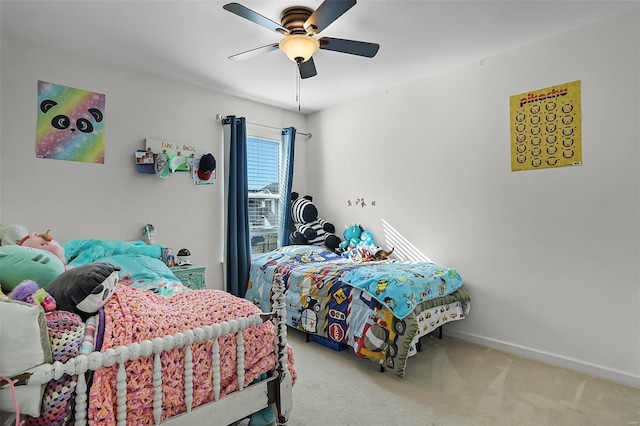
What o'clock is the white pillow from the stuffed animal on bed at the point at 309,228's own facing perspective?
The white pillow is roughly at 2 o'clock from the stuffed animal on bed.

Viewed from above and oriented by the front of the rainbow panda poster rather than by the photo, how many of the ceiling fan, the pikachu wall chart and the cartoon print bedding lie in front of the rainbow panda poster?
3

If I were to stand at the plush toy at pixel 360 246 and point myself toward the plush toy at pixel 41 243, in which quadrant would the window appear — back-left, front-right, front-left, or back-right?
front-right

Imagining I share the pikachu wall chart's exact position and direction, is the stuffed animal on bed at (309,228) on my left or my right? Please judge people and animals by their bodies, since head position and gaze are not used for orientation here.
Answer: on my right

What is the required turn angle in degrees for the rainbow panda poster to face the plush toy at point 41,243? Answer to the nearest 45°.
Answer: approximately 45° to its right

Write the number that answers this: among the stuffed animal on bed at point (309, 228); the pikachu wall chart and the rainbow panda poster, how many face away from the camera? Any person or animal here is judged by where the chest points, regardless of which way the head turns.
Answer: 0

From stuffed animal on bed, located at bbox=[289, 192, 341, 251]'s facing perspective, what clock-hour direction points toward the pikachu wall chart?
The pikachu wall chart is roughly at 12 o'clock from the stuffed animal on bed.

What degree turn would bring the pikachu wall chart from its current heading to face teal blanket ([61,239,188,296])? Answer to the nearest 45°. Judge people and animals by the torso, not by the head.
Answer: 0° — it already faces it

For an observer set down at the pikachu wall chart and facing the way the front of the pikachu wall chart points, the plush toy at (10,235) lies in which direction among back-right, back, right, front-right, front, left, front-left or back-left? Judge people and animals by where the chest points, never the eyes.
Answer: front

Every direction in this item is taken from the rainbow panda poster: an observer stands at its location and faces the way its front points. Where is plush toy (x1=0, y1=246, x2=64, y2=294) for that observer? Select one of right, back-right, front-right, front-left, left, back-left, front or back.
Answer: front-right

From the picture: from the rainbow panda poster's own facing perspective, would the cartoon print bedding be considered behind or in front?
in front

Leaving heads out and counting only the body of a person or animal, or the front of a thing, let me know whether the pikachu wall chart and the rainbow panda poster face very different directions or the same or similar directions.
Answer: very different directions

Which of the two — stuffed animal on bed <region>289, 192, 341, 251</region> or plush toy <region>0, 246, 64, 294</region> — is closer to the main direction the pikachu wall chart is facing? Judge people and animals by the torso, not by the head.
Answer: the plush toy

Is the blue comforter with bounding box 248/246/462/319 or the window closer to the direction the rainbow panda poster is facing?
the blue comforter

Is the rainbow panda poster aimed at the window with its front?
no

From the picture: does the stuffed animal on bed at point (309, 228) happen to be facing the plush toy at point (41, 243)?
no

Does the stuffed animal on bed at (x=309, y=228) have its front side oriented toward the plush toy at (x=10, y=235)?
no

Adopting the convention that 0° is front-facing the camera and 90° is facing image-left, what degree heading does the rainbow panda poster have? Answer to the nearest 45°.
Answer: approximately 315°

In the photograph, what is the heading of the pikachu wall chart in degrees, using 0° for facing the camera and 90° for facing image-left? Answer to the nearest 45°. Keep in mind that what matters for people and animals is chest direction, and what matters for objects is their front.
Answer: approximately 45°

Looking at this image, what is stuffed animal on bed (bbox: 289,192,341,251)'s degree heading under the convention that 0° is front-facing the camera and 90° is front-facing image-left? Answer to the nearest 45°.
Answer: approximately 315°
